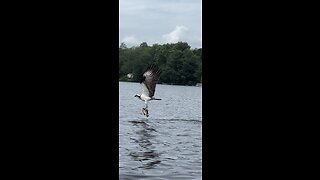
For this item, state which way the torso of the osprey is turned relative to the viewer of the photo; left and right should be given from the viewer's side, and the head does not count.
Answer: facing to the left of the viewer
